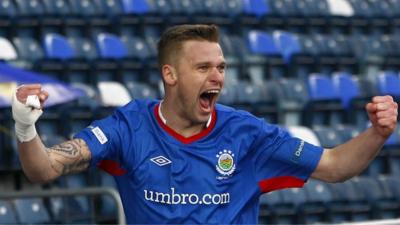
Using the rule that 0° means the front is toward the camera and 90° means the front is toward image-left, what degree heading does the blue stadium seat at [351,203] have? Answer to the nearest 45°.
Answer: approximately 315°

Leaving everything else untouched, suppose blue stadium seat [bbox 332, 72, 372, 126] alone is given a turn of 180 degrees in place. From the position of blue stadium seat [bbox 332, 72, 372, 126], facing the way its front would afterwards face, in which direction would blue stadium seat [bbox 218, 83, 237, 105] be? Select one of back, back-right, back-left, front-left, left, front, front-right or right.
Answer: left

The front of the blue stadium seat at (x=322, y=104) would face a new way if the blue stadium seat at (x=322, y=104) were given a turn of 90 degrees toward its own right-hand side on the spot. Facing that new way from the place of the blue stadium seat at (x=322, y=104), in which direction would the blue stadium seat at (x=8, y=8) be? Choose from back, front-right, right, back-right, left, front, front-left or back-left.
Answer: front-right

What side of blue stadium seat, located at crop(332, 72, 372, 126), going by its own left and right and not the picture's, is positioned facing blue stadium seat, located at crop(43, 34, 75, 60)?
right

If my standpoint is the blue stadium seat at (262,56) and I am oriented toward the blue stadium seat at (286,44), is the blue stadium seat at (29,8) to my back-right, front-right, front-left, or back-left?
back-left

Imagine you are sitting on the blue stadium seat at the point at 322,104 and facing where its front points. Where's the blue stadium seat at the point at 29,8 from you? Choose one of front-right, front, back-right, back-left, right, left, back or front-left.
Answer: back-right

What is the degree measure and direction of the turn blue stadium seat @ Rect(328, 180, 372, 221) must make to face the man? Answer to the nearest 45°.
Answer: approximately 45° to its right

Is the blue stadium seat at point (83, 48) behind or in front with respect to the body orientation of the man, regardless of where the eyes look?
behind

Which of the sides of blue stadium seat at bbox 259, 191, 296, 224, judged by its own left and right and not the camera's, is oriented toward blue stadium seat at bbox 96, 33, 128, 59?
back

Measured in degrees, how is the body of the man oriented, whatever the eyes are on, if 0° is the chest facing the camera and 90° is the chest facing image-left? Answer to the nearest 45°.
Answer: approximately 0°

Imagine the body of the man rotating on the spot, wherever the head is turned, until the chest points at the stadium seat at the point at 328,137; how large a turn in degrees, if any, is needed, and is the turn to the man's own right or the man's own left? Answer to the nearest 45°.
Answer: approximately 180°

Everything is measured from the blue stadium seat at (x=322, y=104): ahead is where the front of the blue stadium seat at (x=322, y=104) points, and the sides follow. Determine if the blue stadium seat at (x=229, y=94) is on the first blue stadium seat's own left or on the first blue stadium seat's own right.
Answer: on the first blue stadium seat's own right
